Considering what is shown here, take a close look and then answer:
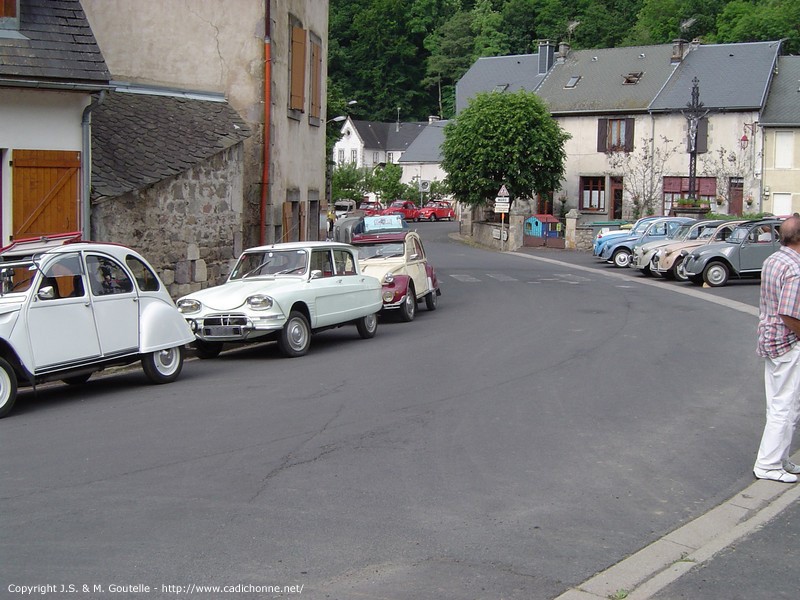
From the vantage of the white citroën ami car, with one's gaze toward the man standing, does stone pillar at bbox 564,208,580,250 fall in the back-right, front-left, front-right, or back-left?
back-left

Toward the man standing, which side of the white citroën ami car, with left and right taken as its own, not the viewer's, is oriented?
left

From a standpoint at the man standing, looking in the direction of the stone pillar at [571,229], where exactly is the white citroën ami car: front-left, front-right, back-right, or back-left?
front-left

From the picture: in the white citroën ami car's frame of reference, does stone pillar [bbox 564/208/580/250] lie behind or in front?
behind

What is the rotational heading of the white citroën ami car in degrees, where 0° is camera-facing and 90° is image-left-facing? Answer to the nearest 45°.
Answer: approximately 45°
